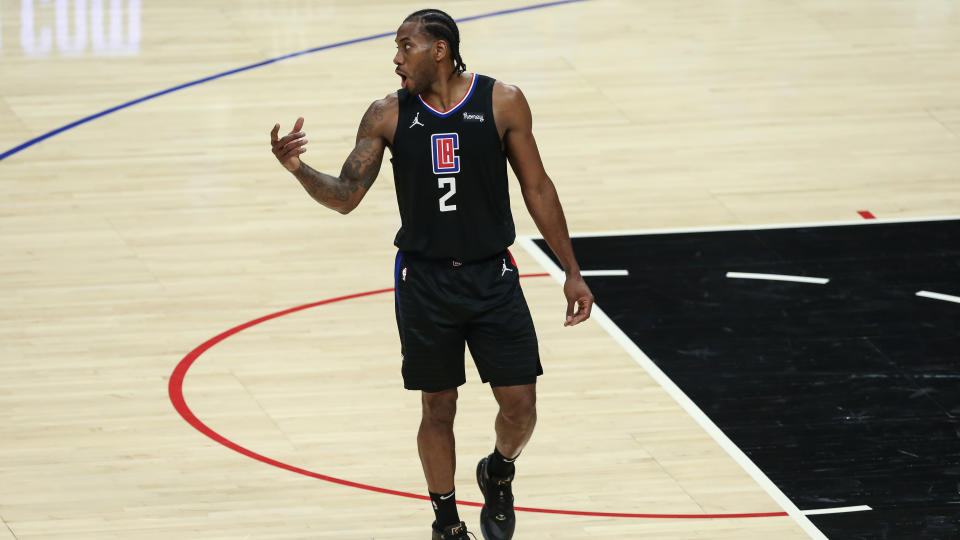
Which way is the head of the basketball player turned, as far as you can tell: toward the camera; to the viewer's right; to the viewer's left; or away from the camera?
to the viewer's left

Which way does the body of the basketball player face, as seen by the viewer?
toward the camera
